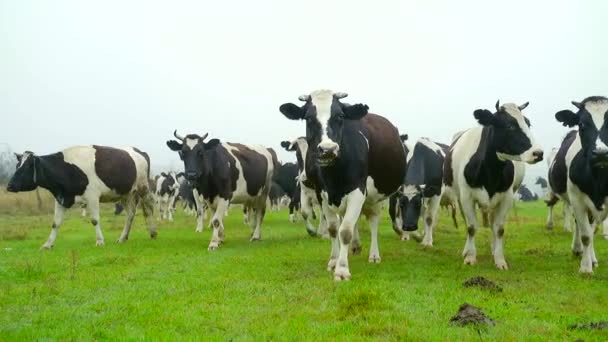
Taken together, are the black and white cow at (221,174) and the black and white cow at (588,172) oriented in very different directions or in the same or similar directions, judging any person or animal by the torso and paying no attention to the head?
same or similar directions

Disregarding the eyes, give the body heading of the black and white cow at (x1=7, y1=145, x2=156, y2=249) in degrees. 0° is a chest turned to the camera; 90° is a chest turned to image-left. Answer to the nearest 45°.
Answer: approximately 90°

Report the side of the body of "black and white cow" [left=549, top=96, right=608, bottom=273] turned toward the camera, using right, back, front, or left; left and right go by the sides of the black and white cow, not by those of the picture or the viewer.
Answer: front

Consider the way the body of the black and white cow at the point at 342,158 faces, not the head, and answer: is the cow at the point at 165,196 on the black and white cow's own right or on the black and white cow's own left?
on the black and white cow's own right

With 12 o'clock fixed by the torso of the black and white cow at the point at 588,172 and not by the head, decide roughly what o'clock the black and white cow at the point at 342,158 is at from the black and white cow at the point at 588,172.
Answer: the black and white cow at the point at 342,158 is roughly at 2 o'clock from the black and white cow at the point at 588,172.

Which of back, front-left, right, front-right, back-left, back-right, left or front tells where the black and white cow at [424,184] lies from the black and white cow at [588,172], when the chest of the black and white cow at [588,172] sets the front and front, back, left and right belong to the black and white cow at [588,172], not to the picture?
back-right

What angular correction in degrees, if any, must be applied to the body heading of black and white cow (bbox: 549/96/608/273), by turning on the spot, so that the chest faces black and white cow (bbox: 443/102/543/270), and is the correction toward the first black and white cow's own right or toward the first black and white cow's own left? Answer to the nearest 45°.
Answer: approximately 90° to the first black and white cow's own right

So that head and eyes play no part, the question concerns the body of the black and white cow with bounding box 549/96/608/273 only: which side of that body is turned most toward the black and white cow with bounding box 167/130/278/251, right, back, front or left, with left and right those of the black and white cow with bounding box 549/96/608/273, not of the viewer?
right

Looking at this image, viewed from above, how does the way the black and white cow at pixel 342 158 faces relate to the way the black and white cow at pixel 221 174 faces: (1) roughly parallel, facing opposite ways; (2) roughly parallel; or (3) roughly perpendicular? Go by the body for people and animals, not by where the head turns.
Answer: roughly parallel

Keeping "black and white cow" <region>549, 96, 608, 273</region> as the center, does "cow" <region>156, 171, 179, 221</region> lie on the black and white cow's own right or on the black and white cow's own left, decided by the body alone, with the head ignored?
on the black and white cow's own right

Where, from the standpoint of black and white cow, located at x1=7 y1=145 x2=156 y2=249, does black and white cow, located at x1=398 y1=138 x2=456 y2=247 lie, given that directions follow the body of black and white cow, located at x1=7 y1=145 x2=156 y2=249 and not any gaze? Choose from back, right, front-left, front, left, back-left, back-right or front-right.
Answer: back-left

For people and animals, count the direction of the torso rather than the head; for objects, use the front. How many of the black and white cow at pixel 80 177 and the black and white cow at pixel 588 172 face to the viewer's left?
1

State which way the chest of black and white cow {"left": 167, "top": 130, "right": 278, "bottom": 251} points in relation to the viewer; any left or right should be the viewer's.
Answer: facing the viewer and to the left of the viewer

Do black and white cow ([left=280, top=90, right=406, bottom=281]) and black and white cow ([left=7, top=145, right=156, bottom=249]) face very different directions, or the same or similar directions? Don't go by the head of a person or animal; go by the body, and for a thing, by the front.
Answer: same or similar directions
